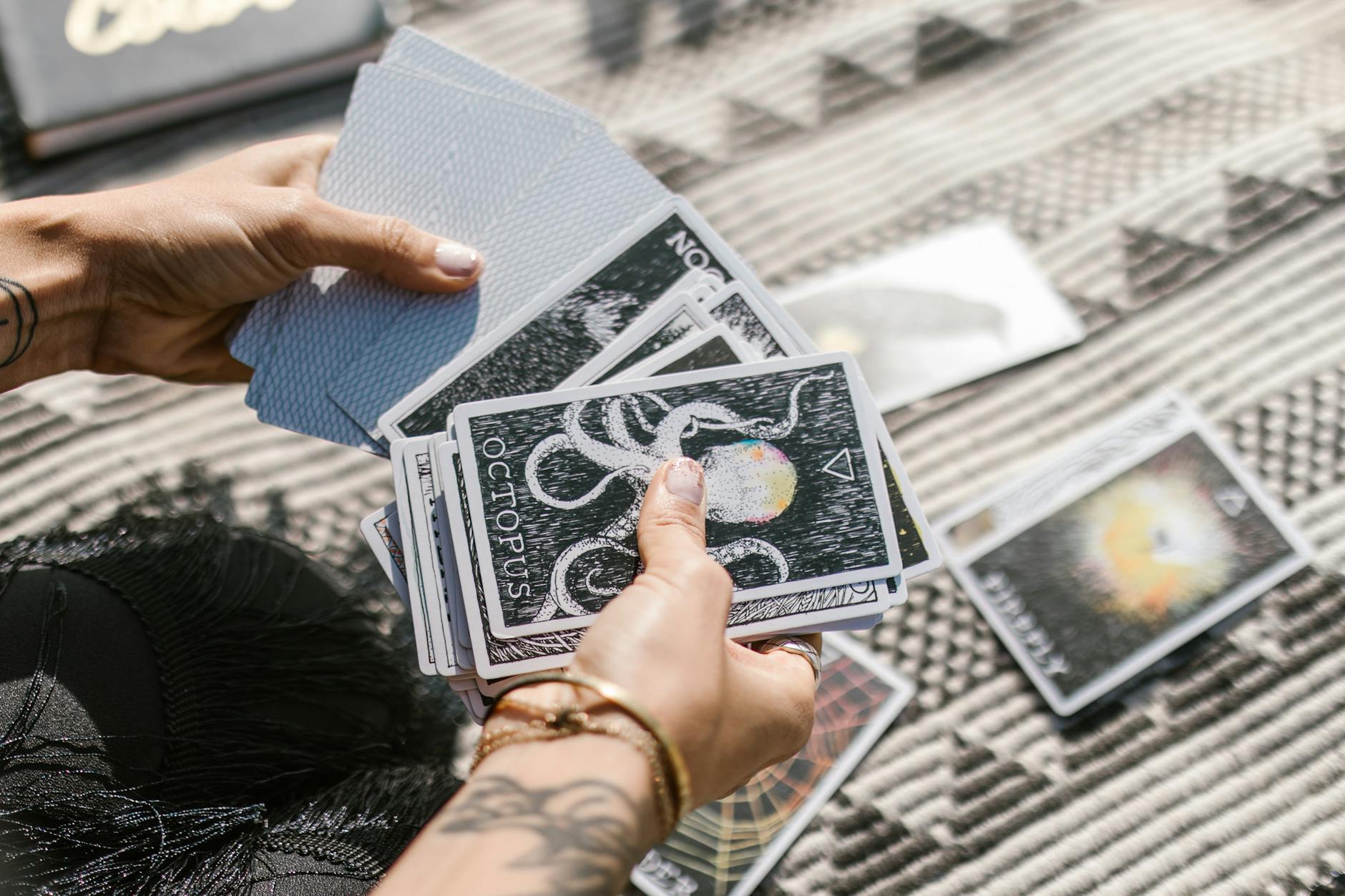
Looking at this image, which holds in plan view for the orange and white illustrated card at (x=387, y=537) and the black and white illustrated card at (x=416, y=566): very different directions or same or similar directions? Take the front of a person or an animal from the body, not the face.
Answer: same or similar directions

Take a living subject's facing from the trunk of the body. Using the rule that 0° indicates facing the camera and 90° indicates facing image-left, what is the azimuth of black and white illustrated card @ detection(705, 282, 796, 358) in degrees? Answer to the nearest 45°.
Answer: approximately 0°
